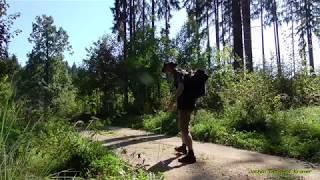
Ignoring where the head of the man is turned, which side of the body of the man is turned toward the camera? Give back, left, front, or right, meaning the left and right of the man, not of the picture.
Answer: left
